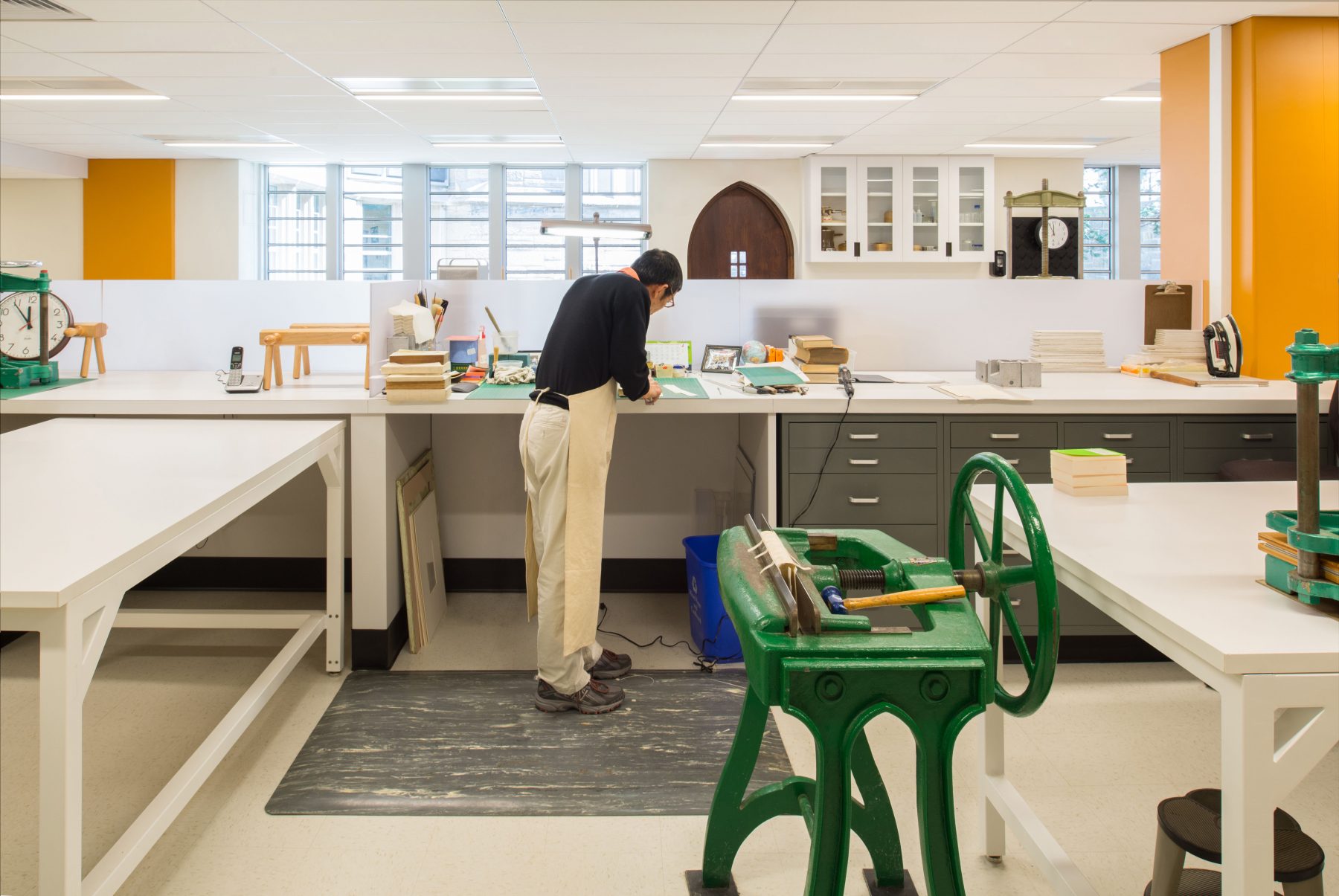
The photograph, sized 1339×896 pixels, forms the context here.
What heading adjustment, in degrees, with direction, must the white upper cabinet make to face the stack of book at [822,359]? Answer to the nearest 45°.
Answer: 0° — it already faces it

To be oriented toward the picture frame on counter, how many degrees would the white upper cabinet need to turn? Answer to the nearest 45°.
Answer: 0° — it already faces it

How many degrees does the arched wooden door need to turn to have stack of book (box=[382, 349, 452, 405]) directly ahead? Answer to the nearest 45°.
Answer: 0° — it already faces it
